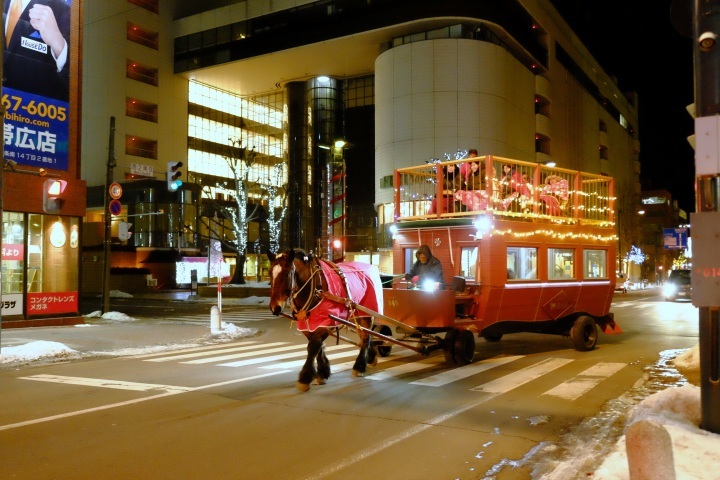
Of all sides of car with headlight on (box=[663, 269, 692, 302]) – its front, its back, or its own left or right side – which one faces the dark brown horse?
front

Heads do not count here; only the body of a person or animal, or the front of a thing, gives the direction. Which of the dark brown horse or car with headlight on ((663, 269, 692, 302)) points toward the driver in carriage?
the car with headlight on

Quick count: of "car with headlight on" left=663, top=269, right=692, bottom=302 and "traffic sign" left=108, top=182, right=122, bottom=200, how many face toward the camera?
2

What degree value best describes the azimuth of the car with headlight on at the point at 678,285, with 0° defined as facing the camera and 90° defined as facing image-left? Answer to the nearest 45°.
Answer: approximately 0°

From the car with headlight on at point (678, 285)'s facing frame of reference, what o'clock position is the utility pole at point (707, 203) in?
The utility pole is roughly at 12 o'clock from the car with headlight on.

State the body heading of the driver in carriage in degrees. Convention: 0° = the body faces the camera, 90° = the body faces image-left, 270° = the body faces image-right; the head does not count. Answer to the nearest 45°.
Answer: approximately 45°

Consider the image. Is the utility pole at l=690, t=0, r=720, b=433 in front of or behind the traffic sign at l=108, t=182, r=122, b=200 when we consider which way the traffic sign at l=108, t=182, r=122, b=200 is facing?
in front

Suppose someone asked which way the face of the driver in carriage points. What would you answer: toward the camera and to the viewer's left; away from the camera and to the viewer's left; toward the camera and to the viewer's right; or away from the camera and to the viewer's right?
toward the camera and to the viewer's left

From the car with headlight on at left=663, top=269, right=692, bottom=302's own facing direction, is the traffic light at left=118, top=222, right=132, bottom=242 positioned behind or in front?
in front
